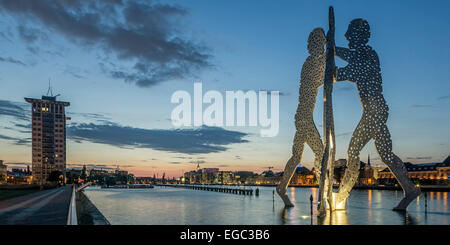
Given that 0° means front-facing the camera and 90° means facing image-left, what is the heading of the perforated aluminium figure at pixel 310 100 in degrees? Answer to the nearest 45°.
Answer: approximately 270°
